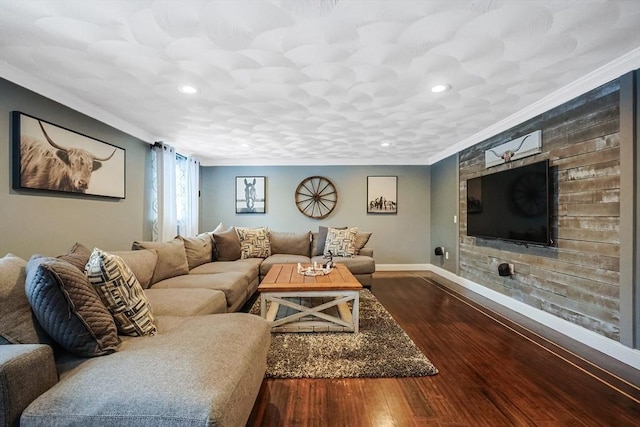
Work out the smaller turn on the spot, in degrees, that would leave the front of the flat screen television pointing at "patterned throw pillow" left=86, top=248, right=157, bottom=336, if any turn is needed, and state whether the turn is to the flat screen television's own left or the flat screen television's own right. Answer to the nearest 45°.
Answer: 0° — it already faces it

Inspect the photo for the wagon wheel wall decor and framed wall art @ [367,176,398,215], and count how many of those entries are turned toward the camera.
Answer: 2

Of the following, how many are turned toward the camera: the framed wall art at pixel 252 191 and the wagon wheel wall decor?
2

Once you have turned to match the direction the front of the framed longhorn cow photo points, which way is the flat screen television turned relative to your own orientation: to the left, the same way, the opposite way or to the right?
the opposite way

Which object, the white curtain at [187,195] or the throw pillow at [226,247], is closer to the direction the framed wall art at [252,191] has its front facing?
the throw pillow

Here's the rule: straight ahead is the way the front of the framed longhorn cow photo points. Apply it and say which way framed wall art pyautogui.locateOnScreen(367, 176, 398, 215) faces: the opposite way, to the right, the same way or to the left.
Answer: to the right

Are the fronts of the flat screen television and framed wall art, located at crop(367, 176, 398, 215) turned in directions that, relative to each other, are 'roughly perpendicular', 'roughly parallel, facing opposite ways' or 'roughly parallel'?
roughly perpendicular

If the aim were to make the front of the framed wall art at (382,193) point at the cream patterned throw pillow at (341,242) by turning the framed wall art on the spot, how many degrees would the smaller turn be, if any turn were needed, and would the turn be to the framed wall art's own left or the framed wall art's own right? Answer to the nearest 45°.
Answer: approximately 45° to the framed wall art's own right

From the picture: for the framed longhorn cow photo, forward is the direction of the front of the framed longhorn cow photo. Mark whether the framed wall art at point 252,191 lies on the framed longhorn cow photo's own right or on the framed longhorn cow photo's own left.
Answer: on the framed longhorn cow photo's own left

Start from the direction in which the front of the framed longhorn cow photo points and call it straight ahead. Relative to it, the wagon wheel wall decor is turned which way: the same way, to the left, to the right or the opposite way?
to the right

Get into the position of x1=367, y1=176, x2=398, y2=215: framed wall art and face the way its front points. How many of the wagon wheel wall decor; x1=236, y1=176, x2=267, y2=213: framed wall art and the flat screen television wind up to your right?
2

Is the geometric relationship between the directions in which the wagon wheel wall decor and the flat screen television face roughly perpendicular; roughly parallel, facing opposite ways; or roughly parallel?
roughly perpendicular
